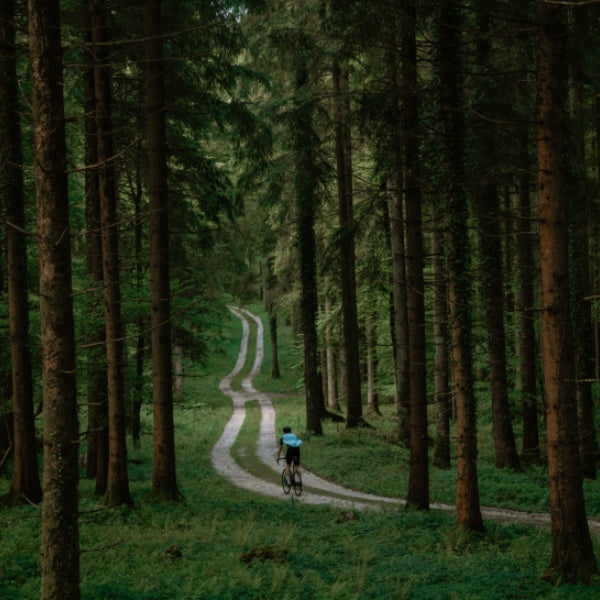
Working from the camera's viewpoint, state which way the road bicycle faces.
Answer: facing away from the viewer and to the left of the viewer

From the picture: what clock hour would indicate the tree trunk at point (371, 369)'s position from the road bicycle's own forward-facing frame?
The tree trunk is roughly at 2 o'clock from the road bicycle.

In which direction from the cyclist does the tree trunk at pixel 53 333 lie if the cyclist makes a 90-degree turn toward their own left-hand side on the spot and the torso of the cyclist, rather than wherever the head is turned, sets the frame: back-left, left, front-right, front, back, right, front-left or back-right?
front-left

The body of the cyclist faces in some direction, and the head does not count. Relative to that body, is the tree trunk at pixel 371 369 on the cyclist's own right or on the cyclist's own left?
on the cyclist's own right

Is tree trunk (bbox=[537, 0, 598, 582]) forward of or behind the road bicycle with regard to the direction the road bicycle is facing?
behind

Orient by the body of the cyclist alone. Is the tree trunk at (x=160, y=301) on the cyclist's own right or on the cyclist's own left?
on the cyclist's own left

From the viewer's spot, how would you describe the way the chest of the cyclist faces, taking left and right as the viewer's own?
facing away from the viewer and to the left of the viewer

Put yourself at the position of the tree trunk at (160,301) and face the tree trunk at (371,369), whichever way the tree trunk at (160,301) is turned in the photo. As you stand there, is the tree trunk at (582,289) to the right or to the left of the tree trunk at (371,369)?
right

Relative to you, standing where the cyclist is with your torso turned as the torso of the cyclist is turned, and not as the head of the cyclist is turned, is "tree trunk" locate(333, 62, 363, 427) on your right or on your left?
on your right

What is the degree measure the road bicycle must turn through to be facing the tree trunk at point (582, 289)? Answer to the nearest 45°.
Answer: approximately 135° to its right
